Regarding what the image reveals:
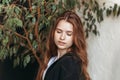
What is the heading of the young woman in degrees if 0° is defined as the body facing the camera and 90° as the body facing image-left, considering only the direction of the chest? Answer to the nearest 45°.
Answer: approximately 45°
